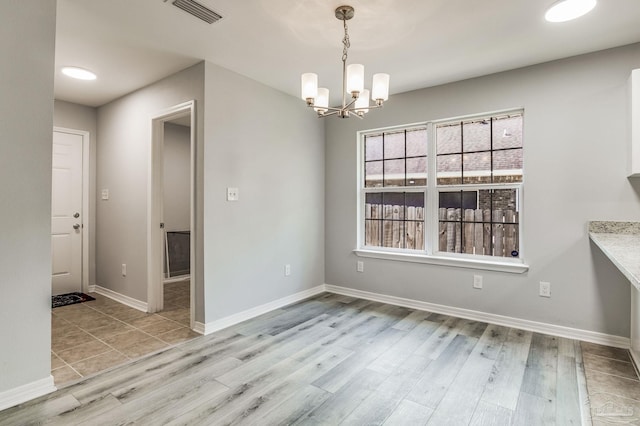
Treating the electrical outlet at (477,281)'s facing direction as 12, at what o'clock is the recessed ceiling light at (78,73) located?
The recessed ceiling light is roughly at 2 o'clock from the electrical outlet.

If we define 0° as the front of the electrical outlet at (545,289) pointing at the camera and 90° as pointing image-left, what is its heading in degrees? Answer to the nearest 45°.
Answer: approximately 0°

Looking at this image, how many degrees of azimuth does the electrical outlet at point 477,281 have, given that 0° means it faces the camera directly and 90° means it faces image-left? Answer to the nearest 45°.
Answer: approximately 0°

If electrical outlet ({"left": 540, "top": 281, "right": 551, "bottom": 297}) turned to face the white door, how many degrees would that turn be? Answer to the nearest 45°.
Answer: approximately 90° to its right

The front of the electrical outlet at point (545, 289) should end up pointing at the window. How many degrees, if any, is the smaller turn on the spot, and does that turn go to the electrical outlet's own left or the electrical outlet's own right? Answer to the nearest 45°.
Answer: approximately 90° to the electrical outlet's own right

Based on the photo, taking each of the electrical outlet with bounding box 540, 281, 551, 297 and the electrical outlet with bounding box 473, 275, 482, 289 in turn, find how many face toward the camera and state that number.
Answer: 2

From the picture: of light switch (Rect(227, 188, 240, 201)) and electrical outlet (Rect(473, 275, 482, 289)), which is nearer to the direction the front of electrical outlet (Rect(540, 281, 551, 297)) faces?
the light switch
